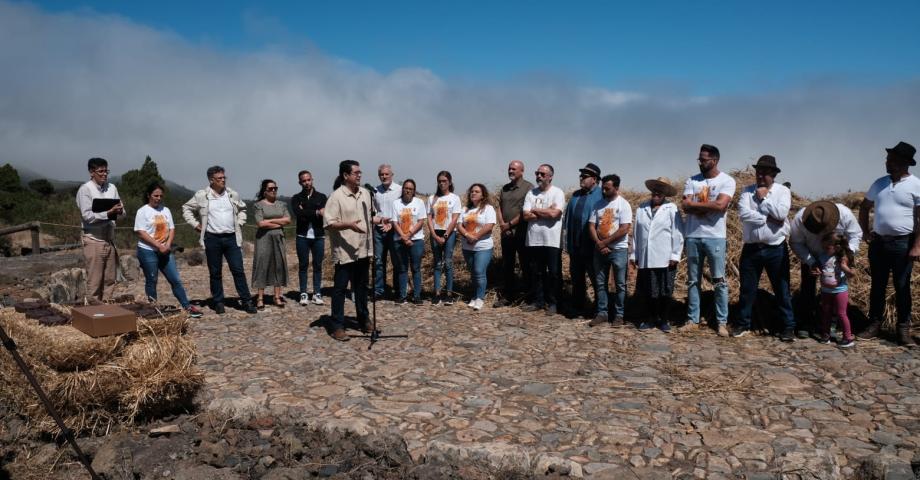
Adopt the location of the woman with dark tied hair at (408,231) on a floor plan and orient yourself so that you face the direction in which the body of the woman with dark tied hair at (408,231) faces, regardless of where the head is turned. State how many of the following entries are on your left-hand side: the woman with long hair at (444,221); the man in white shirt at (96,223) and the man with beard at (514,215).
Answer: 2

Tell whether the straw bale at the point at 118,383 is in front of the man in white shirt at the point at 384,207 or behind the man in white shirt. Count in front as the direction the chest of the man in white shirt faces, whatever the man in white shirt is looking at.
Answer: in front

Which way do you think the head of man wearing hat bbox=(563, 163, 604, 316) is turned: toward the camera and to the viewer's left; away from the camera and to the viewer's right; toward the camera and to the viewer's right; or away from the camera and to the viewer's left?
toward the camera and to the viewer's left

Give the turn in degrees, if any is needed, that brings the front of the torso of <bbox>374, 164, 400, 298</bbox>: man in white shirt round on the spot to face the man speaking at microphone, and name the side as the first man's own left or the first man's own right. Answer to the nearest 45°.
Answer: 0° — they already face them

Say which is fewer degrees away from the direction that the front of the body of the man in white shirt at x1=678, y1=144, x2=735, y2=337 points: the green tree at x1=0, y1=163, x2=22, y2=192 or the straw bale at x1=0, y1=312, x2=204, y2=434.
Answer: the straw bale

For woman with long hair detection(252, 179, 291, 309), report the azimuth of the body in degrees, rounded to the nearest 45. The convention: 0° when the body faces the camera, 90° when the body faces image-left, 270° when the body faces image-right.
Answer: approximately 315°

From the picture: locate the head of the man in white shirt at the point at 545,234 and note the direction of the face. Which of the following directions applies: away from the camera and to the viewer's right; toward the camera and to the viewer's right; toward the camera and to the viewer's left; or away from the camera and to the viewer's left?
toward the camera and to the viewer's left

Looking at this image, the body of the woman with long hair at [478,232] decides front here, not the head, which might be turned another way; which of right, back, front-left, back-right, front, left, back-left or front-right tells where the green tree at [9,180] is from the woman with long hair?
right

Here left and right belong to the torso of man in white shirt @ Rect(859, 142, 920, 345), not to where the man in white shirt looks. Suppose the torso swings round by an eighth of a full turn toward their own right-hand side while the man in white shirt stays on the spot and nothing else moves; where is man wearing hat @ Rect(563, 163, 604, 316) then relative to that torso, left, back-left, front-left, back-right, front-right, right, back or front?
front

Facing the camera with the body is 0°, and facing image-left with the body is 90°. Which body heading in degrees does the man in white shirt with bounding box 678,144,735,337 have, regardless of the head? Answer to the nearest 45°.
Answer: approximately 45°

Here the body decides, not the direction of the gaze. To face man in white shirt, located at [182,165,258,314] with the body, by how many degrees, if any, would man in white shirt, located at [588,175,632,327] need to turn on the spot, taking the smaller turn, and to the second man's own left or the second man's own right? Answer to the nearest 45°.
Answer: approximately 45° to the second man's own right

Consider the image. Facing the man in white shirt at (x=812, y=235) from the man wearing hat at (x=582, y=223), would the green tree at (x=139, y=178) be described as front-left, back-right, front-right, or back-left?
back-left

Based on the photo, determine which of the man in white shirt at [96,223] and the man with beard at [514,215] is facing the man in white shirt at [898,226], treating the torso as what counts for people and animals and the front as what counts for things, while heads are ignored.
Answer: the man in white shirt at [96,223]

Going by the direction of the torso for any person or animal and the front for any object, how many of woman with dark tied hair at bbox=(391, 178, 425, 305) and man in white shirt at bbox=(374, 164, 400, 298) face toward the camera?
2
